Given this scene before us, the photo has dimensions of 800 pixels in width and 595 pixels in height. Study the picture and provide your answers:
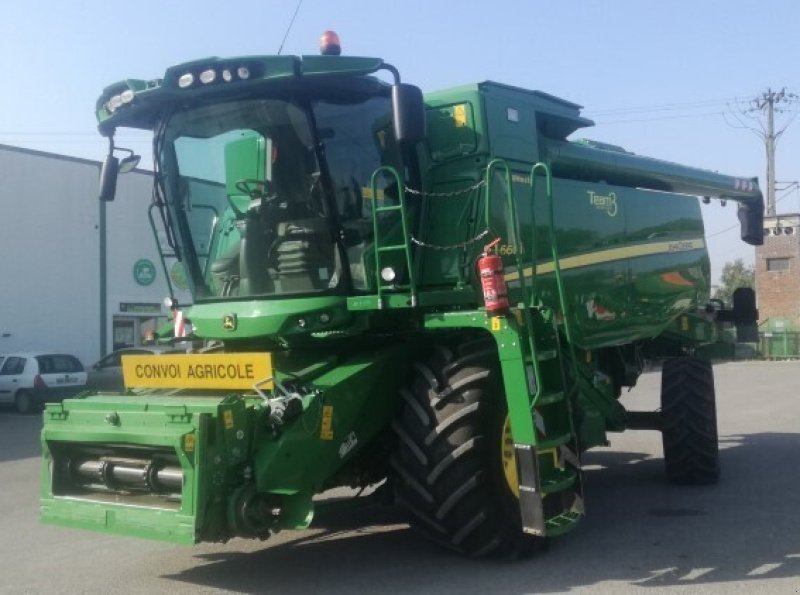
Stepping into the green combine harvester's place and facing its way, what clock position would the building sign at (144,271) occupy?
The building sign is roughly at 4 o'clock from the green combine harvester.

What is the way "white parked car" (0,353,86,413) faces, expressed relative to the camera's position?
facing away from the viewer and to the left of the viewer

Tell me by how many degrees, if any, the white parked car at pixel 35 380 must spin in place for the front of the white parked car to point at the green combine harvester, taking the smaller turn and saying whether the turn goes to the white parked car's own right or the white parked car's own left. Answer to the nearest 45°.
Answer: approximately 135° to the white parked car's own left

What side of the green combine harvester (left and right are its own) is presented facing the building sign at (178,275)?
right
